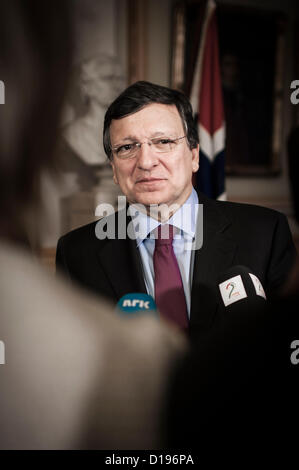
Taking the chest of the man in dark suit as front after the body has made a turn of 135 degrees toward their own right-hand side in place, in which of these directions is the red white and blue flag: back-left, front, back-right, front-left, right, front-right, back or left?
front-right

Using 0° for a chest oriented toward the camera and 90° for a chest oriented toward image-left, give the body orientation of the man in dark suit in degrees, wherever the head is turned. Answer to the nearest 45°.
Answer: approximately 0°
